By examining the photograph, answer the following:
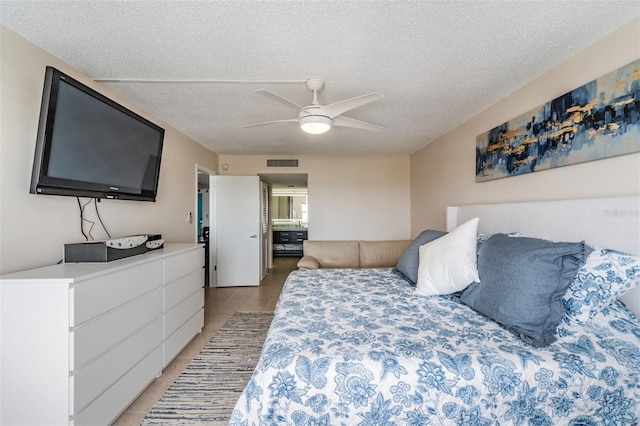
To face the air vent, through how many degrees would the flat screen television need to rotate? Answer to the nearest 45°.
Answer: approximately 90° to its left

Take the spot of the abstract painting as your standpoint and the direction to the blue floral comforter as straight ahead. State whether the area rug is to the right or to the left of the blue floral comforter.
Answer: right

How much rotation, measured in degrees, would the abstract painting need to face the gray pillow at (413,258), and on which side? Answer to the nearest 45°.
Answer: approximately 45° to its right

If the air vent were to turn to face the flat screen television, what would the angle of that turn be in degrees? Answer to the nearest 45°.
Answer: approximately 45° to its right

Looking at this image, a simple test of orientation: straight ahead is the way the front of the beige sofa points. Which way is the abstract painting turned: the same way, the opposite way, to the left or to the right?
to the right

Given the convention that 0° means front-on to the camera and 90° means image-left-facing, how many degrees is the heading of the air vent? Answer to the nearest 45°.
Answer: approximately 0°

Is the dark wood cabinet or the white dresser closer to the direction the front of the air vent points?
the white dresser

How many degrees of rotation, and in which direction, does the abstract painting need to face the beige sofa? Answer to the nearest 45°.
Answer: approximately 45° to its right

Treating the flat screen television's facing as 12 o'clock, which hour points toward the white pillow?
The white pillow is roughly at 12 o'clock from the flat screen television.

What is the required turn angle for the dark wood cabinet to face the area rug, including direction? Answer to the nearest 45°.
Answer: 0° — it already faces it

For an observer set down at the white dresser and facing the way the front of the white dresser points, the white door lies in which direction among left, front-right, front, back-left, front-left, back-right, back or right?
left

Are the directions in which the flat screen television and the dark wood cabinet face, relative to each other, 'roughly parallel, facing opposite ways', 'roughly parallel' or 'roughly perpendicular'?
roughly perpendicular

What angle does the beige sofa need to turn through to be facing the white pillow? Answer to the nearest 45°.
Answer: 0° — it already faces it

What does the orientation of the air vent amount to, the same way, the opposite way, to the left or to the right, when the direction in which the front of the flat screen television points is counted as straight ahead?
to the right
